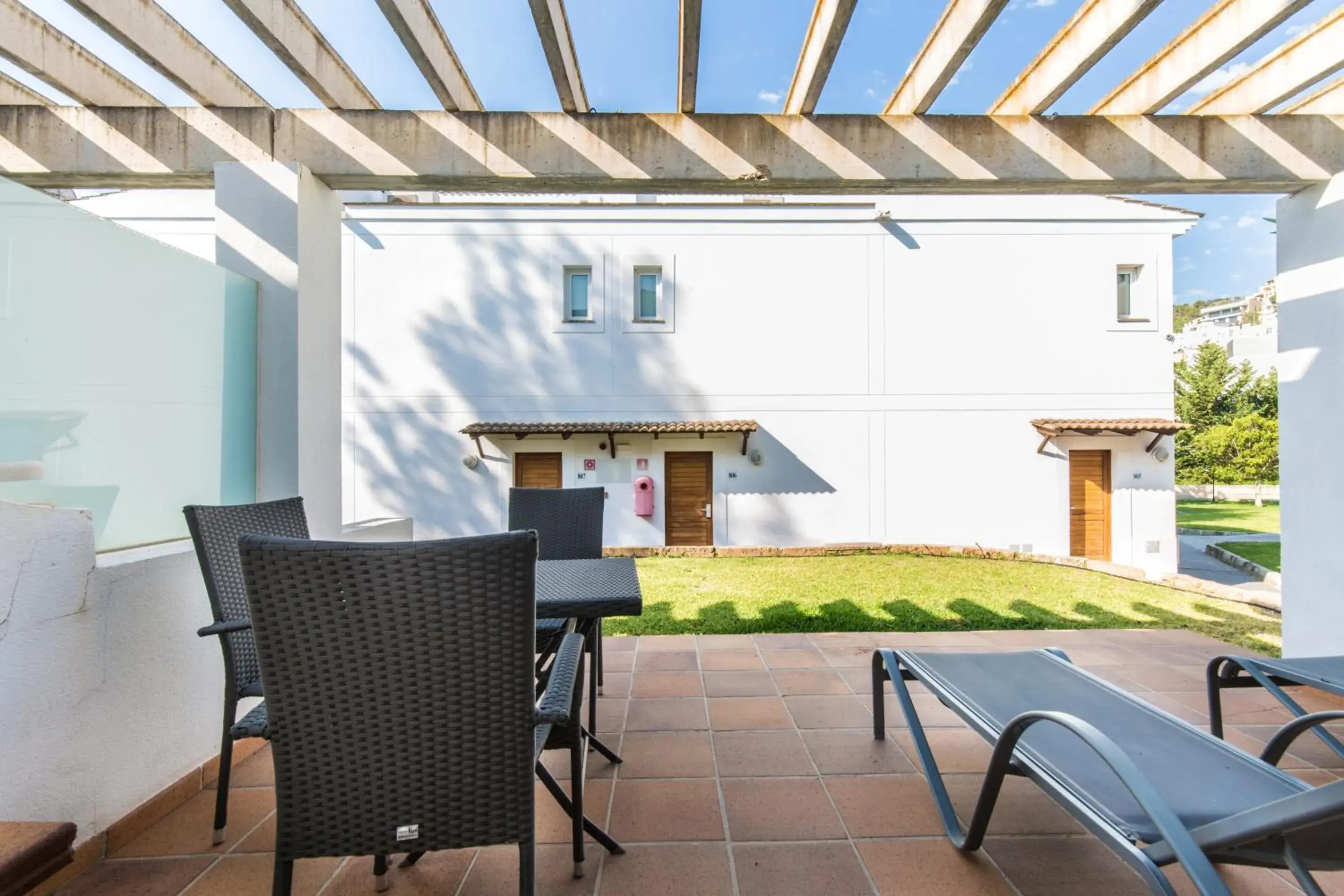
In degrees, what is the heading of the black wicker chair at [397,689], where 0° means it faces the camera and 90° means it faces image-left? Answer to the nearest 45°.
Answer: approximately 180°

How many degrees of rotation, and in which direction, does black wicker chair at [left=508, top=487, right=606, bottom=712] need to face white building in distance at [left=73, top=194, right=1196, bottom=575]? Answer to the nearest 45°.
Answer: approximately 135° to its left

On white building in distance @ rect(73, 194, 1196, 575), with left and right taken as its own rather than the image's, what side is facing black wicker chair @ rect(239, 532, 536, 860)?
front

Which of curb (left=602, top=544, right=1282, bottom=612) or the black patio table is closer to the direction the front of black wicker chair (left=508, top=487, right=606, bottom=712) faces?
the black patio table

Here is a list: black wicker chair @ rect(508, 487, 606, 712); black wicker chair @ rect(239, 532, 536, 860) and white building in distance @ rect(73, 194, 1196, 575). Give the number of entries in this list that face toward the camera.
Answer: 2

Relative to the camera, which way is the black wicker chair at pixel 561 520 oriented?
toward the camera

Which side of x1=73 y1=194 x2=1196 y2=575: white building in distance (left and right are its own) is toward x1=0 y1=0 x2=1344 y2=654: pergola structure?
front

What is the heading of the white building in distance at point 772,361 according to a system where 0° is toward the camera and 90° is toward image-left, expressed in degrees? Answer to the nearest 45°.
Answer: approximately 0°

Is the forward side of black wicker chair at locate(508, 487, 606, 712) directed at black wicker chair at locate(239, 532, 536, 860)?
yes
